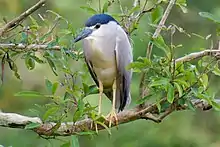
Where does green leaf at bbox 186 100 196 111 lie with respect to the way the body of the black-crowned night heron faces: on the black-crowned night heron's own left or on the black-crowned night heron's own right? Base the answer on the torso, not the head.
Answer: on the black-crowned night heron's own left

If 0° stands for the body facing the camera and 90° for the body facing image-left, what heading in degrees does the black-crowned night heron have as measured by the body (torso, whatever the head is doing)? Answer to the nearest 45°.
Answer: approximately 45°

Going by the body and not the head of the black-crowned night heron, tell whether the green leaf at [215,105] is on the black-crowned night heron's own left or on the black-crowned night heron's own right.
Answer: on the black-crowned night heron's own left
